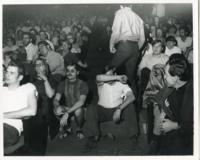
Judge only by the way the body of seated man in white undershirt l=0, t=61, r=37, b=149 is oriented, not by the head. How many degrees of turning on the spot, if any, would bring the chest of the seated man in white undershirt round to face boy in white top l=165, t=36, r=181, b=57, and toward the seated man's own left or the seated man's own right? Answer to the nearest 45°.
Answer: approximately 135° to the seated man's own left

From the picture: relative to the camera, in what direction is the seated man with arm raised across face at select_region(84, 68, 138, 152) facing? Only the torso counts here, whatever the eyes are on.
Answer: toward the camera

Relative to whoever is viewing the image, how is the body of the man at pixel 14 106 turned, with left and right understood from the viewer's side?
facing the viewer and to the left of the viewer

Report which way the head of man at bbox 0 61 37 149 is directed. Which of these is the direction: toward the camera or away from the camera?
toward the camera
